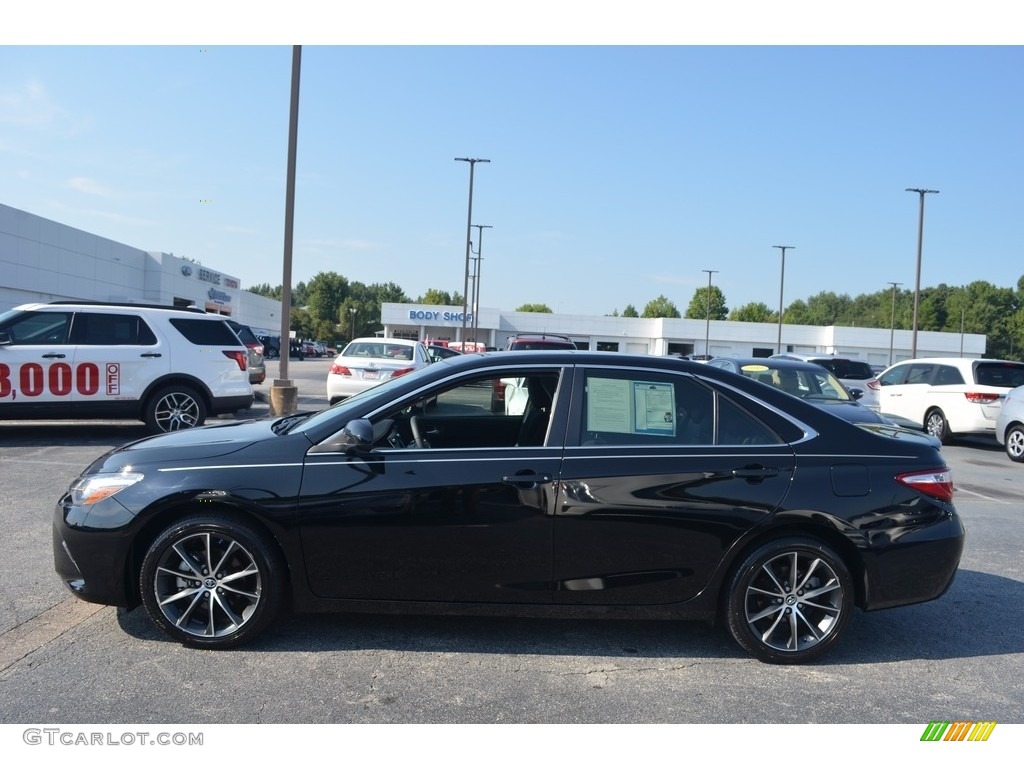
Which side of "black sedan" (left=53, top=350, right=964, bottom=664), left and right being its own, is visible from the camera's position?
left

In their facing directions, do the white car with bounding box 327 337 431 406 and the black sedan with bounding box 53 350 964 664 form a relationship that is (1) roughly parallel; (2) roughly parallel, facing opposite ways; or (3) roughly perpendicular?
roughly perpendicular

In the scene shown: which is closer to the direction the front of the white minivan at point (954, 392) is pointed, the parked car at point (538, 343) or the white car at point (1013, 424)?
the parked car

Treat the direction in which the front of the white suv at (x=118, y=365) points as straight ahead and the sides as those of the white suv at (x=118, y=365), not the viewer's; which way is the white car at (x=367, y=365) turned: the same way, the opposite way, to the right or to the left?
to the right

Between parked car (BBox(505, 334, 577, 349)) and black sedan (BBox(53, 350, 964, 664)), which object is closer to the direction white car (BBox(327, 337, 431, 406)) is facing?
the parked car

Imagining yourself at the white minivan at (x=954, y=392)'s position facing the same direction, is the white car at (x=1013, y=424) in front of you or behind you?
behind

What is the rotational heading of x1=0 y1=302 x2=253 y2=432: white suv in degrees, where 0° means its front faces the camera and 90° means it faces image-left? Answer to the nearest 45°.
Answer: approximately 90°

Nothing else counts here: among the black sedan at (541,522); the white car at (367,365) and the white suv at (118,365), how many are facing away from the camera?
1

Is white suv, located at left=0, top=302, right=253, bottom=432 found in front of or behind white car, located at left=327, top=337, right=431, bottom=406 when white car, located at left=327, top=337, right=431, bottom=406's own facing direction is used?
behind

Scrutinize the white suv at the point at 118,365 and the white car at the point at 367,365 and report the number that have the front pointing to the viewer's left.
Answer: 1

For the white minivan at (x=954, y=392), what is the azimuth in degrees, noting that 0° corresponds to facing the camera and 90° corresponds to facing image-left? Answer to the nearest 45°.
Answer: approximately 135°

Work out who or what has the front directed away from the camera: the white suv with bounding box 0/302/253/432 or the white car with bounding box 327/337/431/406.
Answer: the white car

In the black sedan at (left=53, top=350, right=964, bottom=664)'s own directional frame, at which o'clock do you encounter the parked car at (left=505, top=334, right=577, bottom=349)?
The parked car is roughly at 3 o'clock from the black sedan.

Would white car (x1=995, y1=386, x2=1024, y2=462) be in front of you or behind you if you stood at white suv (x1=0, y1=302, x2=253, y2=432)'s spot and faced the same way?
behind

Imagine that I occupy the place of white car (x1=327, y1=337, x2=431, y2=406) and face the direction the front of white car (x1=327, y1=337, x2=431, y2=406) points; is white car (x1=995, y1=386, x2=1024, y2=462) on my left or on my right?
on my right

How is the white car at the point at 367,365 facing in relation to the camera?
away from the camera

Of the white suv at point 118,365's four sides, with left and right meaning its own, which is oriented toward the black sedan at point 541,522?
left
